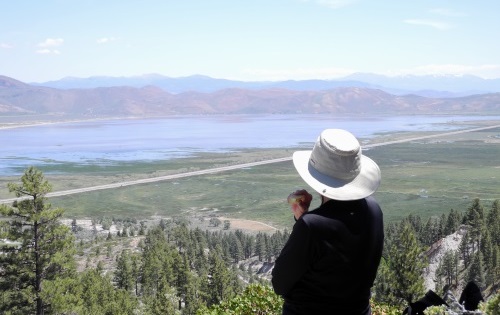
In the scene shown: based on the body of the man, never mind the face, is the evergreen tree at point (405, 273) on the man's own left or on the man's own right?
on the man's own right

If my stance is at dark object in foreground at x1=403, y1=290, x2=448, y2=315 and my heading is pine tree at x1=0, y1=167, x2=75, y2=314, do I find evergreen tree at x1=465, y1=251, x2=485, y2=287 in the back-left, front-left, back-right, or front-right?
front-right

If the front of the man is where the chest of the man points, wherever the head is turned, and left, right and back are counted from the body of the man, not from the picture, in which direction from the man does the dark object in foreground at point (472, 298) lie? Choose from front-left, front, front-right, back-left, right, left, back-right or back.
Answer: right

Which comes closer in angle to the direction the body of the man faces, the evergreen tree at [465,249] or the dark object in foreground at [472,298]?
the evergreen tree

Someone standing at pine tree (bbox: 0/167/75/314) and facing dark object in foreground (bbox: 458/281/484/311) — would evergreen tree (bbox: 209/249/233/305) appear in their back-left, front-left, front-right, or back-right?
back-left

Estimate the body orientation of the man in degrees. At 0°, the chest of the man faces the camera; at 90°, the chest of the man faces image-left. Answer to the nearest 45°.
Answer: approximately 135°

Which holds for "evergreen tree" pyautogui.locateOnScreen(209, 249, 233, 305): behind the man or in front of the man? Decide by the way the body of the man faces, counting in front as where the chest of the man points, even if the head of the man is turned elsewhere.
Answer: in front

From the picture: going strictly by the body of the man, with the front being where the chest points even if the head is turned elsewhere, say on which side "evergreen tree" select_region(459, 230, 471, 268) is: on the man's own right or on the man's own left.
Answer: on the man's own right

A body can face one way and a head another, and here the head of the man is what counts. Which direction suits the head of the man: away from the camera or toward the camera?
away from the camera

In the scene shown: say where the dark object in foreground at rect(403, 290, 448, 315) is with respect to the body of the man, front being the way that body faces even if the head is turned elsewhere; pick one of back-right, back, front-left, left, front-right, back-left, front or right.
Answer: right
